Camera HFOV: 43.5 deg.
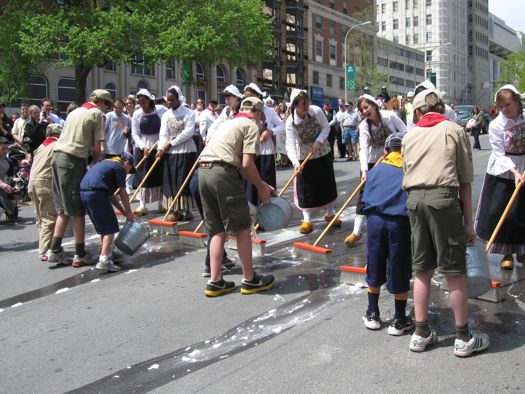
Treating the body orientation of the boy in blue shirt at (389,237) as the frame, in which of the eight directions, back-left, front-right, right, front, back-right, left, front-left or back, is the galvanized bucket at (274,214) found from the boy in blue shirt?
front-left

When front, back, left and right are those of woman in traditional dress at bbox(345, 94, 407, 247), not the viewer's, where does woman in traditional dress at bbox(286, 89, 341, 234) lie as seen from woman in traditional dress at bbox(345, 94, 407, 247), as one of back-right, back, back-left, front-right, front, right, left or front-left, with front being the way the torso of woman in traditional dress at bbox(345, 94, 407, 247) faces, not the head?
right

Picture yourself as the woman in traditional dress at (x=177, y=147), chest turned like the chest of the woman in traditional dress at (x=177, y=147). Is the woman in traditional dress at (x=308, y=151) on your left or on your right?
on your left

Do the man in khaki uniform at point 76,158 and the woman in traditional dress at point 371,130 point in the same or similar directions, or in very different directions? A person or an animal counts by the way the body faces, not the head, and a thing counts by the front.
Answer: very different directions

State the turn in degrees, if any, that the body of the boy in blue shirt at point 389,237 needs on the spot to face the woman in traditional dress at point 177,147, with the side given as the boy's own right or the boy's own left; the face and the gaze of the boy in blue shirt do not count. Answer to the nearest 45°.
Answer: approximately 45° to the boy's own left

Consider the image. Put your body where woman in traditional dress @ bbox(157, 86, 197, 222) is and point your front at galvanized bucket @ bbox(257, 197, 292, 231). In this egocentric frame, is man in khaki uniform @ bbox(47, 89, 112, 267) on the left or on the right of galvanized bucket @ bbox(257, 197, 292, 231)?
right

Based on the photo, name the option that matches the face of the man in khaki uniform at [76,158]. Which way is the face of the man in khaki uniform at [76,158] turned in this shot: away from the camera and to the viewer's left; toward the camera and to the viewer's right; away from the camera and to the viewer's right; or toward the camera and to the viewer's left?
away from the camera and to the viewer's right

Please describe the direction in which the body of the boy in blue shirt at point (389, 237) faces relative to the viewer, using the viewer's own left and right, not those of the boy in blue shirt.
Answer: facing away from the viewer

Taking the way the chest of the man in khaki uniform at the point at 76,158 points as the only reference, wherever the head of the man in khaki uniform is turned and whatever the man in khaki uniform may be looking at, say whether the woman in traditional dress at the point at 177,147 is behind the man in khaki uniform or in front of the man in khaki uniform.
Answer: in front

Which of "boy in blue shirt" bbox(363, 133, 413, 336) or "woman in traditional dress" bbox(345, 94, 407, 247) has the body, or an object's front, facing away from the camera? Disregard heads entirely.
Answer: the boy in blue shirt

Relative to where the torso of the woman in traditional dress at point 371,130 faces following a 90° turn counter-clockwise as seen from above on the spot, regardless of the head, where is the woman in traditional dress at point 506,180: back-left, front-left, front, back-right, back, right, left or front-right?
front

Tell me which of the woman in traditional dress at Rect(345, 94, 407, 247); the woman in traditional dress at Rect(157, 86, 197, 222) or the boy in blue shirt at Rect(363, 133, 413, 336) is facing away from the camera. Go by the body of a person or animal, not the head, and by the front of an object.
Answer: the boy in blue shirt

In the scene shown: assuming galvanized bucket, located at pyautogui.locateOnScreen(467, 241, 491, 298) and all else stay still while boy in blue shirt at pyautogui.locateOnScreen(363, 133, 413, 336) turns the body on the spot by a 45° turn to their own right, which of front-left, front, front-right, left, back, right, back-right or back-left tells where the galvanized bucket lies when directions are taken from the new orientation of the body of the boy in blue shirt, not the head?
front-right

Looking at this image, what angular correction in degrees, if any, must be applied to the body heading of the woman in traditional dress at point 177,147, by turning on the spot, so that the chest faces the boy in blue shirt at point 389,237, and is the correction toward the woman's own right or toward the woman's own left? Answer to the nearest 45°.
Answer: approximately 45° to the woman's own left

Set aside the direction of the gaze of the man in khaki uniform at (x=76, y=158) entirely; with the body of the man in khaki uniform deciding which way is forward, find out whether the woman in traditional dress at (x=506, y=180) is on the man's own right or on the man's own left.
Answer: on the man's own right

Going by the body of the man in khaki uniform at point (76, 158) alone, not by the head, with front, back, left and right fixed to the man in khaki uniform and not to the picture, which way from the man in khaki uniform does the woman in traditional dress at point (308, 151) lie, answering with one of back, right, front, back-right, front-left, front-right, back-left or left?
front-right

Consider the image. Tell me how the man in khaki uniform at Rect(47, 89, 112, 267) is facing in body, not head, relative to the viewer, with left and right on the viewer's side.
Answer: facing away from the viewer and to the right of the viewer
